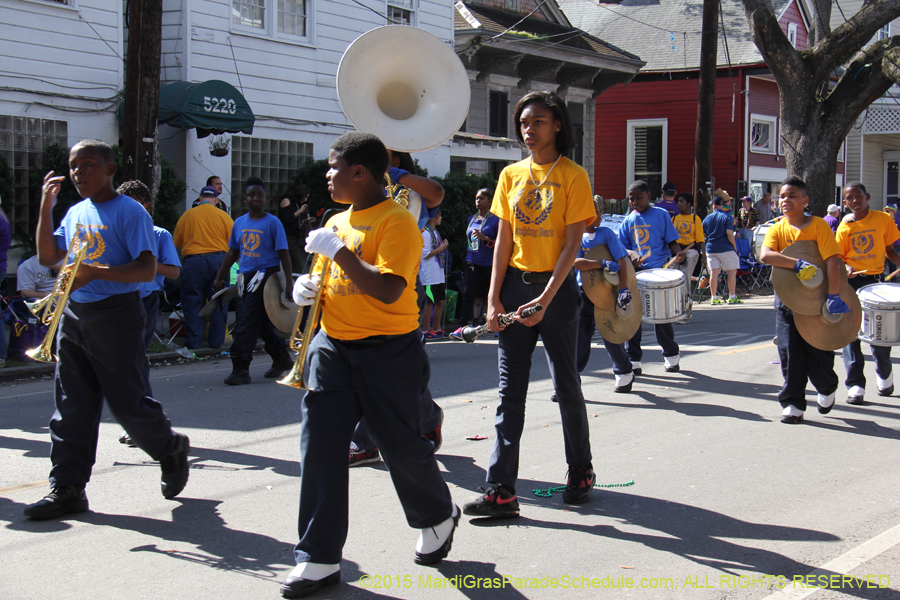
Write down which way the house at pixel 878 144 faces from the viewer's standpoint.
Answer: facing the viewer

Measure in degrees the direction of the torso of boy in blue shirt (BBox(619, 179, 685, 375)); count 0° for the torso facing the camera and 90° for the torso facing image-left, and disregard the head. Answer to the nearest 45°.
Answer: approximately 45°

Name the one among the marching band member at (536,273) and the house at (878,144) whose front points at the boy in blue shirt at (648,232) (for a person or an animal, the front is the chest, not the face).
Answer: the house

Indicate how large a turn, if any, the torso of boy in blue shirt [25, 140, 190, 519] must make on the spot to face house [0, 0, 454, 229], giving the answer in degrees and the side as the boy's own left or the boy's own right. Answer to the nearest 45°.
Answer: approximately 135° to the boy's own right

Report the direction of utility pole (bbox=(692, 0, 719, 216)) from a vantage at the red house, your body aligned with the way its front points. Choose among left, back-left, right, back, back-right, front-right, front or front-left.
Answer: front-right

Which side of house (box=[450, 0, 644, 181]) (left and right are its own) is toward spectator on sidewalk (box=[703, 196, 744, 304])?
front

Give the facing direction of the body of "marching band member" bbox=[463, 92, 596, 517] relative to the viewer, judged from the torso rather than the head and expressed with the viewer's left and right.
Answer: facing the viewer and to the left of the viewer

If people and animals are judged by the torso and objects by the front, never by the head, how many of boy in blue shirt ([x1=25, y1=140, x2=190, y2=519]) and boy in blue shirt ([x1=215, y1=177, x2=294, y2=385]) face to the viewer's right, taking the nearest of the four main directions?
0
